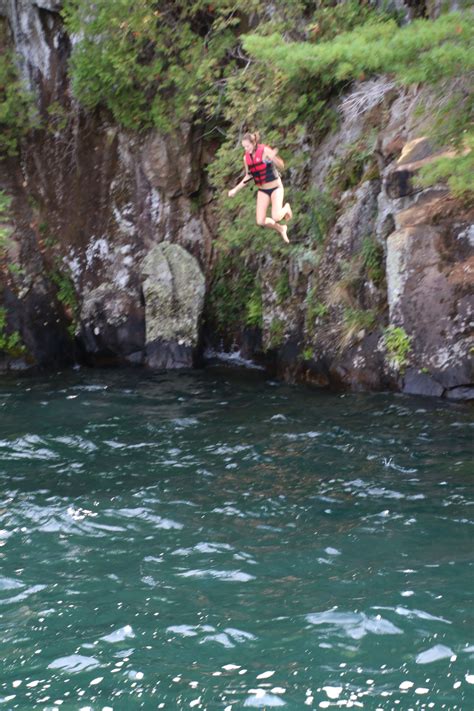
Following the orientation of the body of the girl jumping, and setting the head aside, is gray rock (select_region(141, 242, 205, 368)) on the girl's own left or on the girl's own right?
on the girl's own right

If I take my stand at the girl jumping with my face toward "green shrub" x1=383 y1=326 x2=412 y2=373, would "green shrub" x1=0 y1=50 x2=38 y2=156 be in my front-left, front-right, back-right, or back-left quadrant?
back-left

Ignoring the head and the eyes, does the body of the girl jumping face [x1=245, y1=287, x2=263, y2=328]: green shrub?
no

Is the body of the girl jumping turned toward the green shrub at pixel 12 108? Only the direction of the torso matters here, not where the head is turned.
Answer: no

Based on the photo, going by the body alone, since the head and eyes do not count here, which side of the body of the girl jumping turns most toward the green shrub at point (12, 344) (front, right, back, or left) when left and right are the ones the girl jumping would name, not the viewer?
right

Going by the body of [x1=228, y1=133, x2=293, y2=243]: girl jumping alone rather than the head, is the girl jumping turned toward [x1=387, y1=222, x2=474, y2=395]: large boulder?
no

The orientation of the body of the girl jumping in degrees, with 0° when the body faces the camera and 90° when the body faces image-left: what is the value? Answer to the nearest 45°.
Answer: approximately 45°
